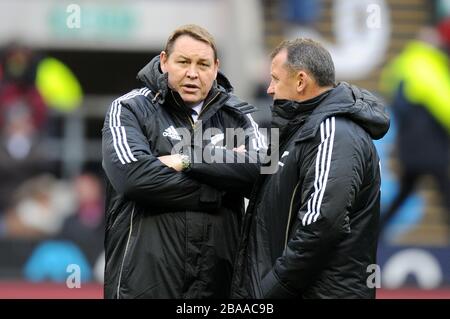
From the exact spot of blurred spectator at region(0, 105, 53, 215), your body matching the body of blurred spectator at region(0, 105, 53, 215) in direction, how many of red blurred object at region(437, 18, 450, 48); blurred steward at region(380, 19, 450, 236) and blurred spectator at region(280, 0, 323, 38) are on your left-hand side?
3

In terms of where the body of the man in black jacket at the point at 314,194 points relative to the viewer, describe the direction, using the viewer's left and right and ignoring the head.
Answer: facing to the left of the viewer

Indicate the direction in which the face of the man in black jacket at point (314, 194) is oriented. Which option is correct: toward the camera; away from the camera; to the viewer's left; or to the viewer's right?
to the viewer's left

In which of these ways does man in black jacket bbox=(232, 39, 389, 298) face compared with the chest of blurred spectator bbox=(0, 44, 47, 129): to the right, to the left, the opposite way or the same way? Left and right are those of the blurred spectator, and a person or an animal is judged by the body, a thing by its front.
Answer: to the right

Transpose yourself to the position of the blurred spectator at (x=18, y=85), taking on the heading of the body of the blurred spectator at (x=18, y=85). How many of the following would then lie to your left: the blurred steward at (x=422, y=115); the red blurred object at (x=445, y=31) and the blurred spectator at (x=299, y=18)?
3

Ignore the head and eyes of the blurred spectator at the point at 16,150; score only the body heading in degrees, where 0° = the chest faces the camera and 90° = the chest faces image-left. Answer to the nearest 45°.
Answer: approximately 0°

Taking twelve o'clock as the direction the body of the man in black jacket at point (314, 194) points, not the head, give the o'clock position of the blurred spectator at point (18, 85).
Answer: The blurred spectator is roughly at 2 o'clock from the man in black jacket.

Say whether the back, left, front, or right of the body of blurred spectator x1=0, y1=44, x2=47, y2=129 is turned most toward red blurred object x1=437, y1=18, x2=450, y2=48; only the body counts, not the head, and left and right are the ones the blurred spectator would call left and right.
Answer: left
